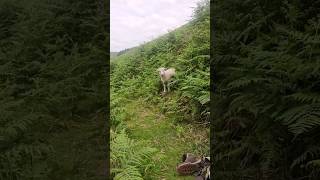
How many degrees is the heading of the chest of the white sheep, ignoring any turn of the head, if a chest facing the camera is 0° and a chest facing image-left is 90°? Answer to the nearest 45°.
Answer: approximately 45°
